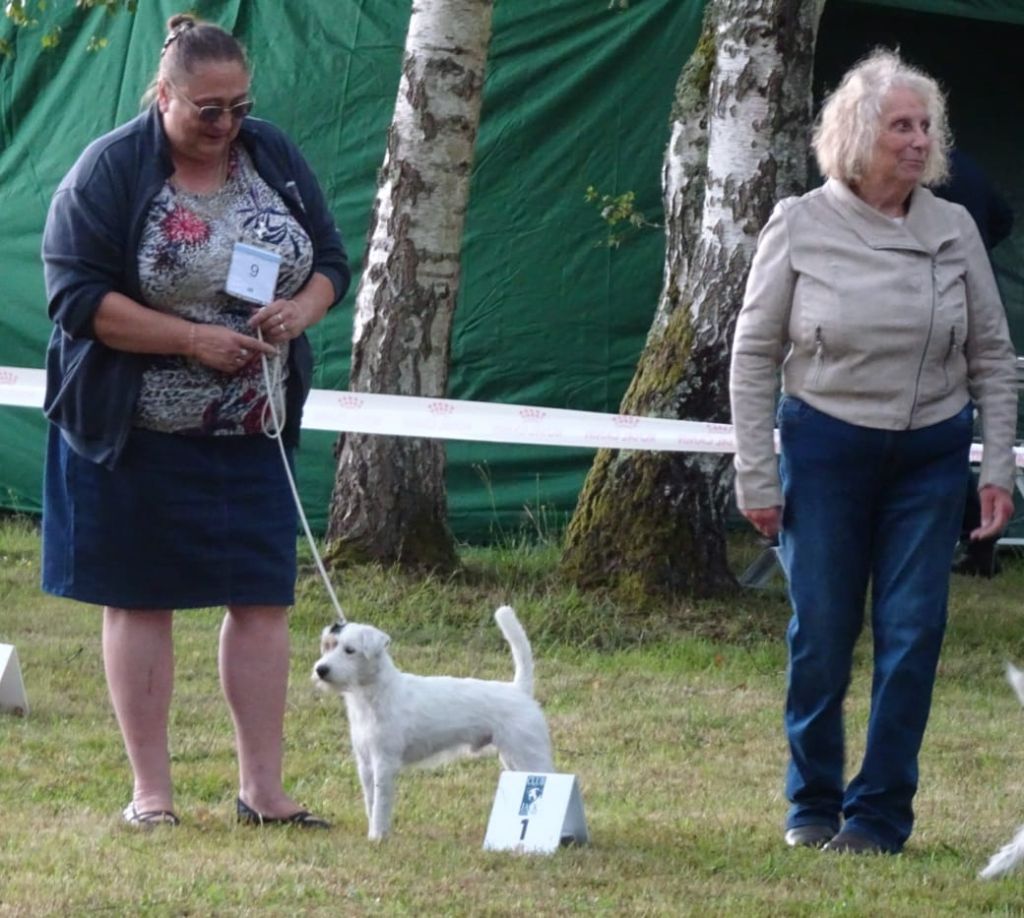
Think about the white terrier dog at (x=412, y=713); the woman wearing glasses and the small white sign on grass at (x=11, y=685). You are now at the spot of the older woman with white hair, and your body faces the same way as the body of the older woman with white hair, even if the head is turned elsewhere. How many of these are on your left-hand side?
0

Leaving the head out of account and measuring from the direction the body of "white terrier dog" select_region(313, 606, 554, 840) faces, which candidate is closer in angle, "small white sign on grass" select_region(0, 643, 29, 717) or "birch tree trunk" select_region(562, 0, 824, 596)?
the small white sign on grass

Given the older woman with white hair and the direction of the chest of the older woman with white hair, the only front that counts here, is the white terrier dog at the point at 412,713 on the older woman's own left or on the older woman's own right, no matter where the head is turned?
on the older woman's own right

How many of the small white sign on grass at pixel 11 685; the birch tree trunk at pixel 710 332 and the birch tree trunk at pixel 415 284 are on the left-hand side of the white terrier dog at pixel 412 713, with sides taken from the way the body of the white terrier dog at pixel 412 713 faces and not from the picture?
0

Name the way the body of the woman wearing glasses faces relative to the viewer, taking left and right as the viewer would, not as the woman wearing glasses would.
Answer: facing the viewer and to the right of the viewer

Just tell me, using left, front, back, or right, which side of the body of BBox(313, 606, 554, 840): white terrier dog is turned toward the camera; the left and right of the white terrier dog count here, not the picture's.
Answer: left

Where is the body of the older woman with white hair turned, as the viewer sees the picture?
toward the camera

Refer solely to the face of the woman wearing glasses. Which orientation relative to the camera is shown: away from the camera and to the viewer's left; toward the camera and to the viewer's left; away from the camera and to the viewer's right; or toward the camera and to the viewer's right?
toward the camera and to the viewer's right

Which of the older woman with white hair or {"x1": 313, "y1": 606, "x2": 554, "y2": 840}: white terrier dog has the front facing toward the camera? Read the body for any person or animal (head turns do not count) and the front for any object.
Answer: the older woman with white hair

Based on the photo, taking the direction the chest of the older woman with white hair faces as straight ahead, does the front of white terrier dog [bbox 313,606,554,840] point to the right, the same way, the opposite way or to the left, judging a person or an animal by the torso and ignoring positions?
to the right

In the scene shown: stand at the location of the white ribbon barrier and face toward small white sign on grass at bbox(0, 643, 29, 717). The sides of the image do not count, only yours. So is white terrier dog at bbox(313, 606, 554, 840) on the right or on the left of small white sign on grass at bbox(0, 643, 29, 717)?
left

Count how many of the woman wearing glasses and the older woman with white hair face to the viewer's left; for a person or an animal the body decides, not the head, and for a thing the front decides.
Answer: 0

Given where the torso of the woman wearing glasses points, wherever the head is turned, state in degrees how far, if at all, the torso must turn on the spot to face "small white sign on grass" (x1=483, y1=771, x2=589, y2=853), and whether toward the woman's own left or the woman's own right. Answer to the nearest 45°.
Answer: approximately 45° to the woman's own left

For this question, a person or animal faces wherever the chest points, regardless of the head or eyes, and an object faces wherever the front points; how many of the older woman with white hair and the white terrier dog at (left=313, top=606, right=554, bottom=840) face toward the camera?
1

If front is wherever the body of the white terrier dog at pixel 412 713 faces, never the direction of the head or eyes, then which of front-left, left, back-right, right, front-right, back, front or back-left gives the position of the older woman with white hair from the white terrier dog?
back

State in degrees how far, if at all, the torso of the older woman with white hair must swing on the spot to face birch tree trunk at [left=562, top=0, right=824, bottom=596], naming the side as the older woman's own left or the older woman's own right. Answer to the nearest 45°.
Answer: approximately 180°

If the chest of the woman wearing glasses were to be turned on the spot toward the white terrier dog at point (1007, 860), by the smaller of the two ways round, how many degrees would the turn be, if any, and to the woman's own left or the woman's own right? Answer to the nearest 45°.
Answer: approximately 45° to the woman's own left
